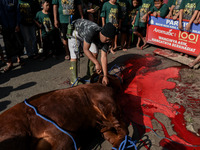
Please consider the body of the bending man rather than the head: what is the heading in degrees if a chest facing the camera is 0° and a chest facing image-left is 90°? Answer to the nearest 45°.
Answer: approximately 315°

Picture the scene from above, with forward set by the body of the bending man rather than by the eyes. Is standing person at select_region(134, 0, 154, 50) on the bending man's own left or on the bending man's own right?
on the bending man's own left

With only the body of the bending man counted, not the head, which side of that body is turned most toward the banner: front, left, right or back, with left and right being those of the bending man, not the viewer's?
left

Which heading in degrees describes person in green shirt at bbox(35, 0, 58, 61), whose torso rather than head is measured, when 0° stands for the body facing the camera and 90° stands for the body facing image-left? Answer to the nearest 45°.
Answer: approximately 315°

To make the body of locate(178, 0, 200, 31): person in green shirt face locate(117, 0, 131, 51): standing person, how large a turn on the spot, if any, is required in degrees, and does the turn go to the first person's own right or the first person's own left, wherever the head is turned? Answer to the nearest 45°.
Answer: approximately 45° to the first person's own right

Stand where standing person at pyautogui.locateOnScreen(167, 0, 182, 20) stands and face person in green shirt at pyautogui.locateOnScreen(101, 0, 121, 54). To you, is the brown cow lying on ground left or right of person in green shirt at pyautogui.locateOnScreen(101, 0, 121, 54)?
left

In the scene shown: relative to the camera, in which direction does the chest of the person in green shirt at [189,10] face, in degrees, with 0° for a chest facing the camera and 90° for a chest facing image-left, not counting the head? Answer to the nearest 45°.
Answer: approximately 45°
